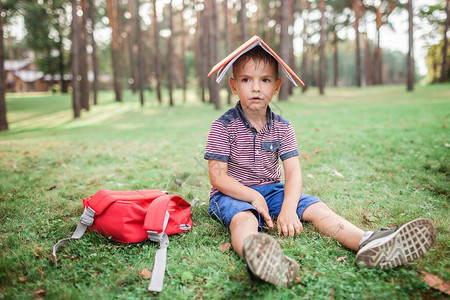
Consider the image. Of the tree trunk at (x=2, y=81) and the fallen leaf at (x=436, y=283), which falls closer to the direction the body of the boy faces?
the fallen leaf

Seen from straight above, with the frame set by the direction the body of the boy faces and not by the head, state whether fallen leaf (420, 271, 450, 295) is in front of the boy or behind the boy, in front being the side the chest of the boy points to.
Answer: in front

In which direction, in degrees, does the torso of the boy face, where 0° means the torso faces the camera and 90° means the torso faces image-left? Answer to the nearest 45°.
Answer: approximately 315°

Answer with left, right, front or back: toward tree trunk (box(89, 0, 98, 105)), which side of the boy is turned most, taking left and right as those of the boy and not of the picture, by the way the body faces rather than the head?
back

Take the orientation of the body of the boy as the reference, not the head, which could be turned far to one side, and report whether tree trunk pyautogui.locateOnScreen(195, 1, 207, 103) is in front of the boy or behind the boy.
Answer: behind

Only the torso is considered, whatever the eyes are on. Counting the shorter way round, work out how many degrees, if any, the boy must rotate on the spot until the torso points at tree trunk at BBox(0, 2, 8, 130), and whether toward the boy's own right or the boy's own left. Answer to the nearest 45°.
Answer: approximately 180°

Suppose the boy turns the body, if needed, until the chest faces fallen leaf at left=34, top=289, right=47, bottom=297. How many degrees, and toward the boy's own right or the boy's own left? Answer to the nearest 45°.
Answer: approximately 90° to the boy's own right

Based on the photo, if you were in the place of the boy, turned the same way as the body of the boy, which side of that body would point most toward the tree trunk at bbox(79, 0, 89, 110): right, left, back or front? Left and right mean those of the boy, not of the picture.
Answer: back
